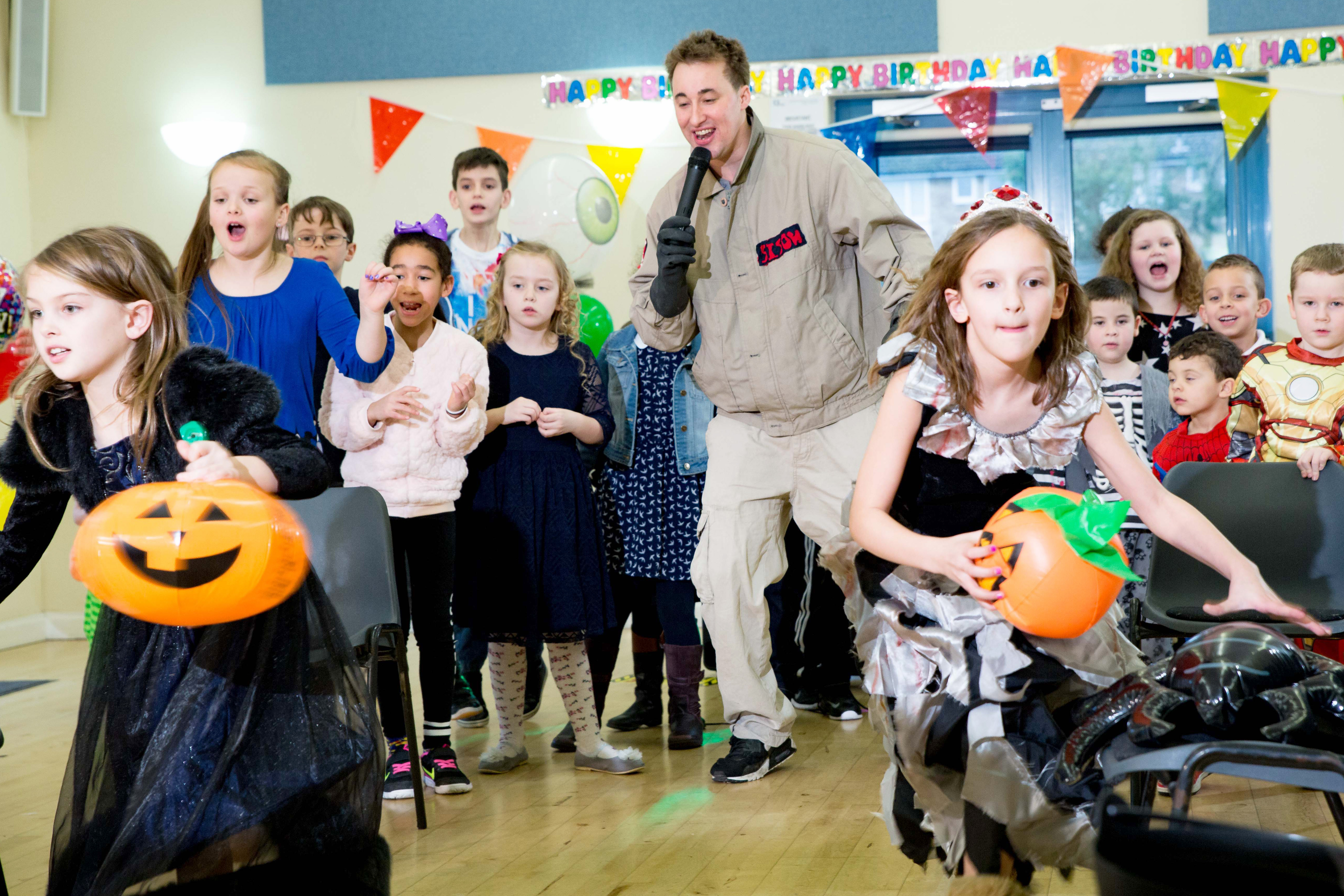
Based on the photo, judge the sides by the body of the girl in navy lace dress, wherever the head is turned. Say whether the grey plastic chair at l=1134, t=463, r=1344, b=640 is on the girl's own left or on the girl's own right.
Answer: on the girl's own left

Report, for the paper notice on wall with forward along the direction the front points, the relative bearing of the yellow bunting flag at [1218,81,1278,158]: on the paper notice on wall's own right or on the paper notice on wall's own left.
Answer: on the paper notice on wall's own left

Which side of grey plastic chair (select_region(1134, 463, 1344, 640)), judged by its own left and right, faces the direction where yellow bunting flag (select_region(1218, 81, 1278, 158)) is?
back

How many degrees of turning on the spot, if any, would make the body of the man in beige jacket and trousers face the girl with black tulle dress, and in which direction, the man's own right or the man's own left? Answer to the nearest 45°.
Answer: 0° — they already face them

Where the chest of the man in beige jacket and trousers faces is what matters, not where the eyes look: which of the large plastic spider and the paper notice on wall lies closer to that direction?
the large plastic spider

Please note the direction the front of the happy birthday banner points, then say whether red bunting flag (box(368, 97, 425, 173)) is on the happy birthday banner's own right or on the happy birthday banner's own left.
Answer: on the happy birthday banner's own right

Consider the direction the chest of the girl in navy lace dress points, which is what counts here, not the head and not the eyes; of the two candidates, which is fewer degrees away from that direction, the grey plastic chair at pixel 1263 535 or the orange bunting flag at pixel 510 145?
the grey plastic chair

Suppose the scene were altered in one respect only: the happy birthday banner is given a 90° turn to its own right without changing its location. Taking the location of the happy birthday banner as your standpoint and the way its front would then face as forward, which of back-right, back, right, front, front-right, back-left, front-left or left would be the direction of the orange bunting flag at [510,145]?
front

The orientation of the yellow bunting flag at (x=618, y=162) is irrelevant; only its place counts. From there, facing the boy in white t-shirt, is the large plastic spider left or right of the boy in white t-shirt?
left

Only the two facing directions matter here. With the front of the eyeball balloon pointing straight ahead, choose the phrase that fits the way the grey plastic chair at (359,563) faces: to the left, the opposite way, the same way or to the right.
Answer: the opposite way

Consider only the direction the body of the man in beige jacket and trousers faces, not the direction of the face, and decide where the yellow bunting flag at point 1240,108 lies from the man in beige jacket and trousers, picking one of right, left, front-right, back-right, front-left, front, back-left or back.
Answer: back

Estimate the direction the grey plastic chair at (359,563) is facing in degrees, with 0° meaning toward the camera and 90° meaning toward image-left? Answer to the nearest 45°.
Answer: approximately 135°
